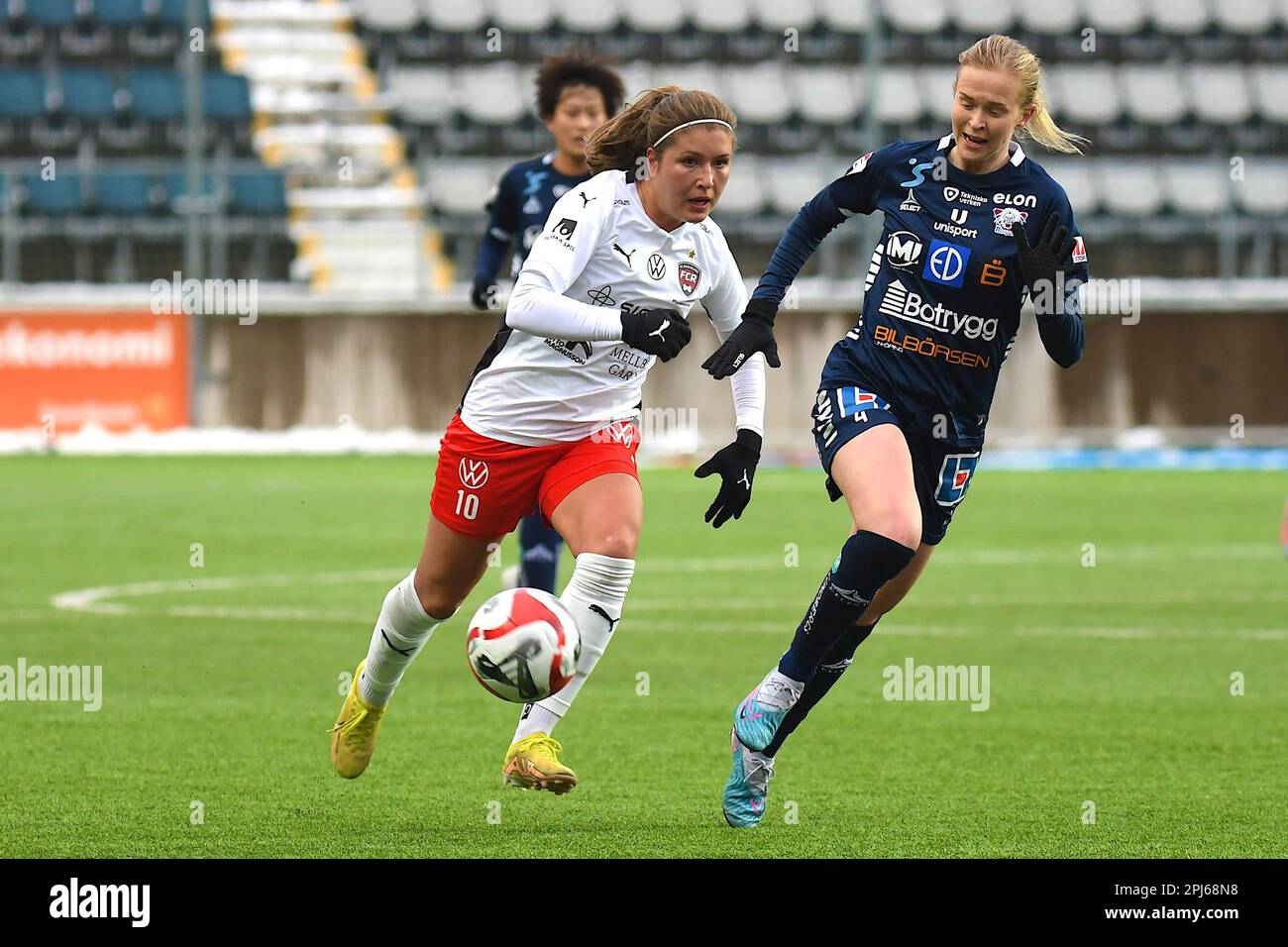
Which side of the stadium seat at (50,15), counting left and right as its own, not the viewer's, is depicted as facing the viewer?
front

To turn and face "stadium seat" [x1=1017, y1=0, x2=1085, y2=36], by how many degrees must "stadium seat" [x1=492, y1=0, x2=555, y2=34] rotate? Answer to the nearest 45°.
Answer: approximately 90° to its left

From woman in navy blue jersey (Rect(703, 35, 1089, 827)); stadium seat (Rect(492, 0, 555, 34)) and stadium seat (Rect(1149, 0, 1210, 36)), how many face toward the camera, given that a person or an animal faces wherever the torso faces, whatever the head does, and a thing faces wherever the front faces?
3

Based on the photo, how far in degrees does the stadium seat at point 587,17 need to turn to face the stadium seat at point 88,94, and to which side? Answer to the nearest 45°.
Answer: approximately 90° to its right

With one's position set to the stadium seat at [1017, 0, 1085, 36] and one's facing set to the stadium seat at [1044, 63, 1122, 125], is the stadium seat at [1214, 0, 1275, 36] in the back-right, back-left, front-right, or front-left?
front-left

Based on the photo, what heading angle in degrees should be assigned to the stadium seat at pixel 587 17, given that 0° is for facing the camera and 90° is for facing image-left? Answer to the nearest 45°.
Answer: approximately 0°

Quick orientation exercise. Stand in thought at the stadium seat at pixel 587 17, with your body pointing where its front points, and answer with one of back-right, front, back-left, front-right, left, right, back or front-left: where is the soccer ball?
front

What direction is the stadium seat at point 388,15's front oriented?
toward the camera

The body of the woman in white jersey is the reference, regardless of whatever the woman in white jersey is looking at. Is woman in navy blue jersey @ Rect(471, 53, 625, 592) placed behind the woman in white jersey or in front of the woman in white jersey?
behind

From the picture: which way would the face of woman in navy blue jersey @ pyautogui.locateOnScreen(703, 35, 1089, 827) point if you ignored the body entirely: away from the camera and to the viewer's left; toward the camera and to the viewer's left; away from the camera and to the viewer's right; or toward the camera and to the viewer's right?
toward the camera and to the viewer's left

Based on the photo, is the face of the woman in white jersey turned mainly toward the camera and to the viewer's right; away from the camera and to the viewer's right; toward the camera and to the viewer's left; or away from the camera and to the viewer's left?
toward the camera and to the viewer's right

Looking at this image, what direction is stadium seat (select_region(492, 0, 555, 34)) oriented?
toward the camera

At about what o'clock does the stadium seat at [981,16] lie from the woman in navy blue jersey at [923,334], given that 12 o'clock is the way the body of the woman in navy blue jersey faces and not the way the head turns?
The stadium seat is roughly at 6 o'clock from the woman in navy blue jersey.

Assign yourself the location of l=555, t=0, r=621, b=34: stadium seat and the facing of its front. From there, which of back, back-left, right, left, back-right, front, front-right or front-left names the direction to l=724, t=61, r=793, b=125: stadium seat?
left

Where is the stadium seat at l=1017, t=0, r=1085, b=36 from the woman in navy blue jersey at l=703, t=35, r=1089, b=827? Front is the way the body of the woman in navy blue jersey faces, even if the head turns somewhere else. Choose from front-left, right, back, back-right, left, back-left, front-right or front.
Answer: back

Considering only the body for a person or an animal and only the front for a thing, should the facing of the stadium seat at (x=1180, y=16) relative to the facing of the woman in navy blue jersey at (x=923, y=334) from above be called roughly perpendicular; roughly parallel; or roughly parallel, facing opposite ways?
roughly parallel

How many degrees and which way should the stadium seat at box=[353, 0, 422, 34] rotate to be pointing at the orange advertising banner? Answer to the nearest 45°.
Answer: approximately 45° to its right
